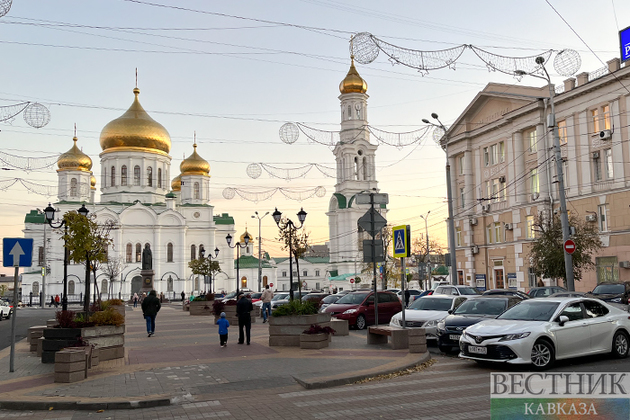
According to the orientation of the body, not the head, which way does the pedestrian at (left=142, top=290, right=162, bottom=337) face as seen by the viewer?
away from the camera

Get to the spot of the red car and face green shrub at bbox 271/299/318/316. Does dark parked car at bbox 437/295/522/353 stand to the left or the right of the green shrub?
left

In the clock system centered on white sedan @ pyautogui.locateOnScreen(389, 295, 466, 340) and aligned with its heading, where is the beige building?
The beige building is roughly at 5 o'clock from the white sedan.

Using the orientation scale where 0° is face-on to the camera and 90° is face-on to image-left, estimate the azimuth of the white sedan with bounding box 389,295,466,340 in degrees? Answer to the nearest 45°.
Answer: approximately 45°

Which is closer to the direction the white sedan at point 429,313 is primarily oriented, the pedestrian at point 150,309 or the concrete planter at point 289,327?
the concrete planter

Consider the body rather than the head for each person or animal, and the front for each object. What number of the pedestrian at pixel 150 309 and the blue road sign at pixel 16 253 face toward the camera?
1

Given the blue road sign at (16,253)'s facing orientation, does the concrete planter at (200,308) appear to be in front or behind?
behind

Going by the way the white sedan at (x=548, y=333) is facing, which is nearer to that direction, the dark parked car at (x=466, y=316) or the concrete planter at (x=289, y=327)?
the concrete planter
